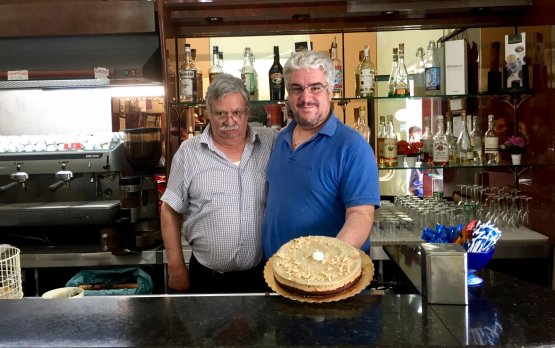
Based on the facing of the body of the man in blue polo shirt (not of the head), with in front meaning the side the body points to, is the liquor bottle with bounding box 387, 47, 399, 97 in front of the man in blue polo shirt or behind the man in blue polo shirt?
behind

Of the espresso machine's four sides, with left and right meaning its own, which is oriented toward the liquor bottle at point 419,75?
left

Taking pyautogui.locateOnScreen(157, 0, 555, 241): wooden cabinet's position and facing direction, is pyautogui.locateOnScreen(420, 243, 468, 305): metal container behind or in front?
in front

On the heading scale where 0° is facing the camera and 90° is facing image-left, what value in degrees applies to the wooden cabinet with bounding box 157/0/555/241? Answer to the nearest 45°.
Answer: approximately 0°

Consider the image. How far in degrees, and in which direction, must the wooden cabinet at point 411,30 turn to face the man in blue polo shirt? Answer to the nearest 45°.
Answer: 0° — it already faces them

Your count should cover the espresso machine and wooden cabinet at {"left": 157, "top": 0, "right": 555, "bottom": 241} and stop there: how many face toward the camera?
2

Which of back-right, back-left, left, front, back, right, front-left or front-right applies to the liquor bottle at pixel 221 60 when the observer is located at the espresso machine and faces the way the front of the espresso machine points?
left

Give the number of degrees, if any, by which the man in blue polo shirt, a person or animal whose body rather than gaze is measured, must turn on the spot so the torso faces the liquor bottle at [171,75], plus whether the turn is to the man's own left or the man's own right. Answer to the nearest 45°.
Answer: approximately 90° to the man's own right
